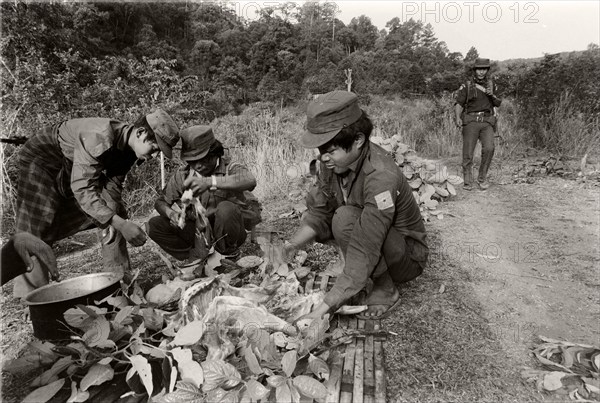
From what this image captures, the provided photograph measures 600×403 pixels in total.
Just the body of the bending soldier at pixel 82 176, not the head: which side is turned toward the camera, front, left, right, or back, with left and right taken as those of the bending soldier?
right

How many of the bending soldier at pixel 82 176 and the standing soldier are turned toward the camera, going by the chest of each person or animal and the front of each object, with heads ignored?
1

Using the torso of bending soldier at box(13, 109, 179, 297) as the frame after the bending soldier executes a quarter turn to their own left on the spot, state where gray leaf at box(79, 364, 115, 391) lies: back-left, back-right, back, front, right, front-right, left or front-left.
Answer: back

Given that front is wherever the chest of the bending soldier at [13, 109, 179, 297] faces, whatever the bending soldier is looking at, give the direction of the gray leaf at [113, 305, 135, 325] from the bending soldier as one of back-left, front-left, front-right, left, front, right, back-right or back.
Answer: right

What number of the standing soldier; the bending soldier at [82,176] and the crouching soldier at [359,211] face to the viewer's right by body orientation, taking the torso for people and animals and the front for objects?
1

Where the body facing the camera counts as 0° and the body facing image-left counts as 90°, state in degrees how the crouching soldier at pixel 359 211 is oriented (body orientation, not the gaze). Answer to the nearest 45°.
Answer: approximately 45°

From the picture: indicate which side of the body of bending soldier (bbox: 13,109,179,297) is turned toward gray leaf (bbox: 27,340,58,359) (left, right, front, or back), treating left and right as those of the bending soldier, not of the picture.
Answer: right

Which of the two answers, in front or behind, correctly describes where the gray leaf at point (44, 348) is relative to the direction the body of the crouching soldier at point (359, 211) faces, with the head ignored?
in front

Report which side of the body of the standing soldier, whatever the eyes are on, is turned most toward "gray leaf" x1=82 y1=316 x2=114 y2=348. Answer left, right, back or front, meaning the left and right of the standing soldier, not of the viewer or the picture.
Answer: front

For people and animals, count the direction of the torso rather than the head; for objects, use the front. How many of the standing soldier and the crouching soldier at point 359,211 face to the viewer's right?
0

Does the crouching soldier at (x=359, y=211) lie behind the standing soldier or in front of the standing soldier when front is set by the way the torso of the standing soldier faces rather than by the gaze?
in front
